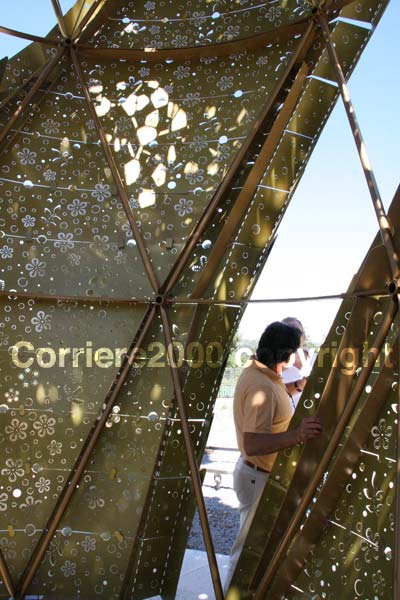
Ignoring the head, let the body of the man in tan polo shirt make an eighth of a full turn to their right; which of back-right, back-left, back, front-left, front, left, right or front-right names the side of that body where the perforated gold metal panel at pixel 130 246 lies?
back

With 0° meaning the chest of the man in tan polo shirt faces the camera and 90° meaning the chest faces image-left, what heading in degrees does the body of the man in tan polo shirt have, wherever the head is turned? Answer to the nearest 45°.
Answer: approximately 270°

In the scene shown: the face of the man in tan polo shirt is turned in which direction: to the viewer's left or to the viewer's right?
to the viewer's right
